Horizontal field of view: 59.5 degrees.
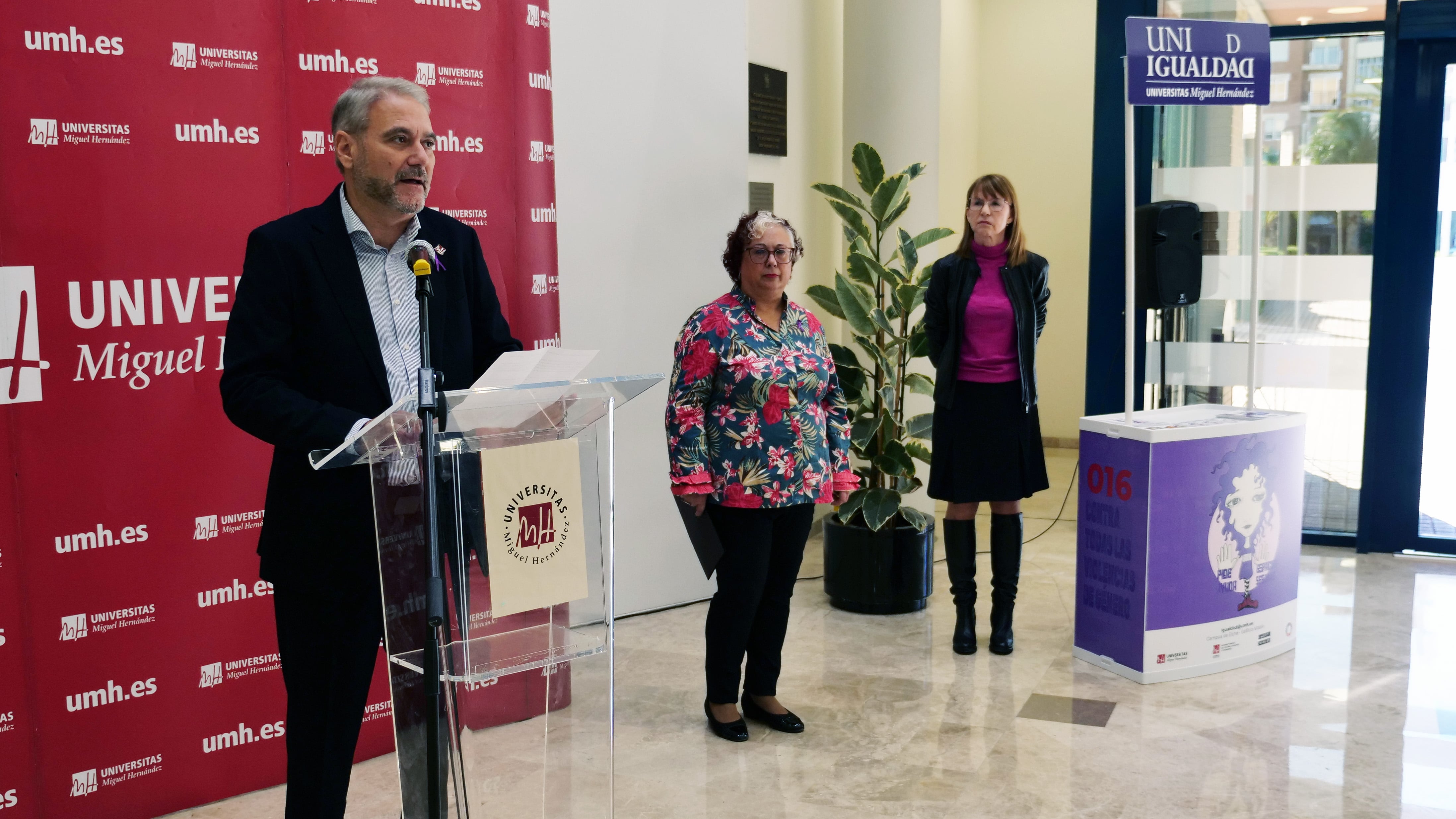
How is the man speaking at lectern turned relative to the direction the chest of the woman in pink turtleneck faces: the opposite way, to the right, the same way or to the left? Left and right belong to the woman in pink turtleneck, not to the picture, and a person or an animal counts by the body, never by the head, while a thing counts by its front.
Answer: to the left

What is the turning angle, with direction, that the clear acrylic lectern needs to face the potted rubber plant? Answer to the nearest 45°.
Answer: approximately 90° to its left

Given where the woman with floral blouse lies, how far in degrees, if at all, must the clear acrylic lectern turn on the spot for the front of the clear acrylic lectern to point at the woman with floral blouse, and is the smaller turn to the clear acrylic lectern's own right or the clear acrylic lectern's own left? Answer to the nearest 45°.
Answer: approximately 90° to the clear acrylic lectern's own left

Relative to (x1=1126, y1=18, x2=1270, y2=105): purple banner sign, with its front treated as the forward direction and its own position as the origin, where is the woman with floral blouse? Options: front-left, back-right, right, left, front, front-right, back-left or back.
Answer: front-right

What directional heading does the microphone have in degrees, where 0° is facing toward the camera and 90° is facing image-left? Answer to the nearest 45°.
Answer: approximately 180°

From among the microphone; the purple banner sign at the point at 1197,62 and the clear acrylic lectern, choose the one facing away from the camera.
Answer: the microphone

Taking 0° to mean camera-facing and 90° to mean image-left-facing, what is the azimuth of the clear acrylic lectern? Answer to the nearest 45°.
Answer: approximately 315°

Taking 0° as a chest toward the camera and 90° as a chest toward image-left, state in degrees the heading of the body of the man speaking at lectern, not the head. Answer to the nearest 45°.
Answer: approximately 315°

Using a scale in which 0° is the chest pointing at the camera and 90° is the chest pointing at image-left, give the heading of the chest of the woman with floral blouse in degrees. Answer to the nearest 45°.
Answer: approximately 315°

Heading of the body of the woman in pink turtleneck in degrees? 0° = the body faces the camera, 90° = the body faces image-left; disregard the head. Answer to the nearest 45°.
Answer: approximately 0°

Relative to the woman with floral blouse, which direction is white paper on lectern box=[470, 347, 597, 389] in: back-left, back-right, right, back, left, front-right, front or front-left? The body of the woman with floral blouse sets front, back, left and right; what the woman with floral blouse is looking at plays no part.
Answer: front-right

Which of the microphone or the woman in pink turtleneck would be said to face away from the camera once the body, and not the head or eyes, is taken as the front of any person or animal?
the microphone

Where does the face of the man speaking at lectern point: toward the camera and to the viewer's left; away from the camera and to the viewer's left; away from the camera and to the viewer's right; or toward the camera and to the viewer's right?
toward the camera and to the viewer's right

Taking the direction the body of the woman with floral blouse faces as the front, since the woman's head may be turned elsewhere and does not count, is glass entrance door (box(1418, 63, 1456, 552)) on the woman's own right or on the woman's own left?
on the woman's own left
